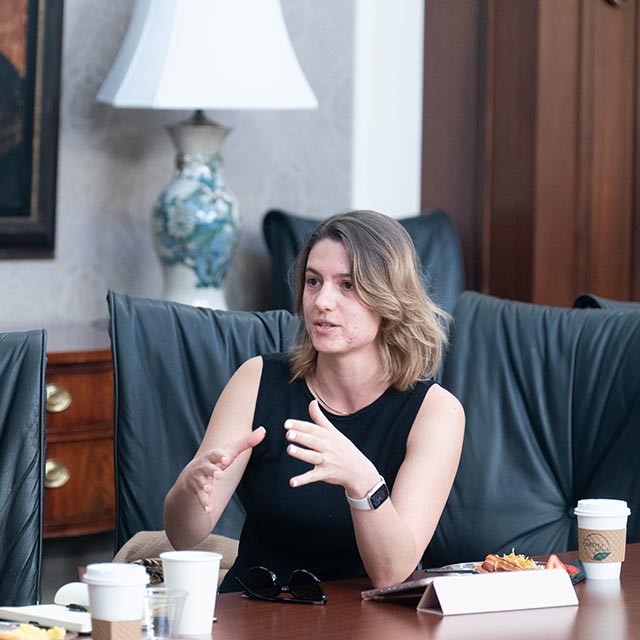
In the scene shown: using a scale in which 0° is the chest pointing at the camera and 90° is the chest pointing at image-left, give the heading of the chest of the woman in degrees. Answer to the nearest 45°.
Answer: approximately 45°

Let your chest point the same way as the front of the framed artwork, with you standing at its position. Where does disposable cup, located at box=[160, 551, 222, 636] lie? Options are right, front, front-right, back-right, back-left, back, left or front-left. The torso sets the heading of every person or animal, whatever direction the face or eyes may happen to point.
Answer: front

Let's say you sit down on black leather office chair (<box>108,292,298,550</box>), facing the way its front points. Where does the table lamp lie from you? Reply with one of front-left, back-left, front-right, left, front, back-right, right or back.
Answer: back-left

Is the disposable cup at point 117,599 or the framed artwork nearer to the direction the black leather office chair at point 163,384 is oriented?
the disposable cup

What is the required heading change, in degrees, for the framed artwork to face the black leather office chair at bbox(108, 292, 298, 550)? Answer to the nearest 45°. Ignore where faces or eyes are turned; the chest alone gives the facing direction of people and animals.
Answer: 0° — it already faces it

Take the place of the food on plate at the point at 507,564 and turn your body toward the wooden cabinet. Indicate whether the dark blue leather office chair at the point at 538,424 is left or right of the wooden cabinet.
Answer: right

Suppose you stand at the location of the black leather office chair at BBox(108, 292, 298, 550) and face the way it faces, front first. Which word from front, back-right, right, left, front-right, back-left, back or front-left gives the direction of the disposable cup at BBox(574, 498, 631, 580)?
front

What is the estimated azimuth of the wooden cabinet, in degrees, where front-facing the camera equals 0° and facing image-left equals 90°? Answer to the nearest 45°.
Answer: approximately 0°

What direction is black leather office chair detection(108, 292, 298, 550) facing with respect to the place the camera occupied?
facing the viewer and to the right of the viewer

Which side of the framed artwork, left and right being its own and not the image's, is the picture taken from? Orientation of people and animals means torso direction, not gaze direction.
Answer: front

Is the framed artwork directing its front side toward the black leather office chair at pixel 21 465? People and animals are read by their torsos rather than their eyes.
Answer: yes

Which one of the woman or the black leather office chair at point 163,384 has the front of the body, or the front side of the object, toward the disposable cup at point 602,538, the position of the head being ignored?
the black leather office chair

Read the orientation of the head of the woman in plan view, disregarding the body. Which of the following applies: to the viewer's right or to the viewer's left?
to the viewer's left

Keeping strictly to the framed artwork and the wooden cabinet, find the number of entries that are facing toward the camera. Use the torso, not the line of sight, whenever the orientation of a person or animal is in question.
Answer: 2
